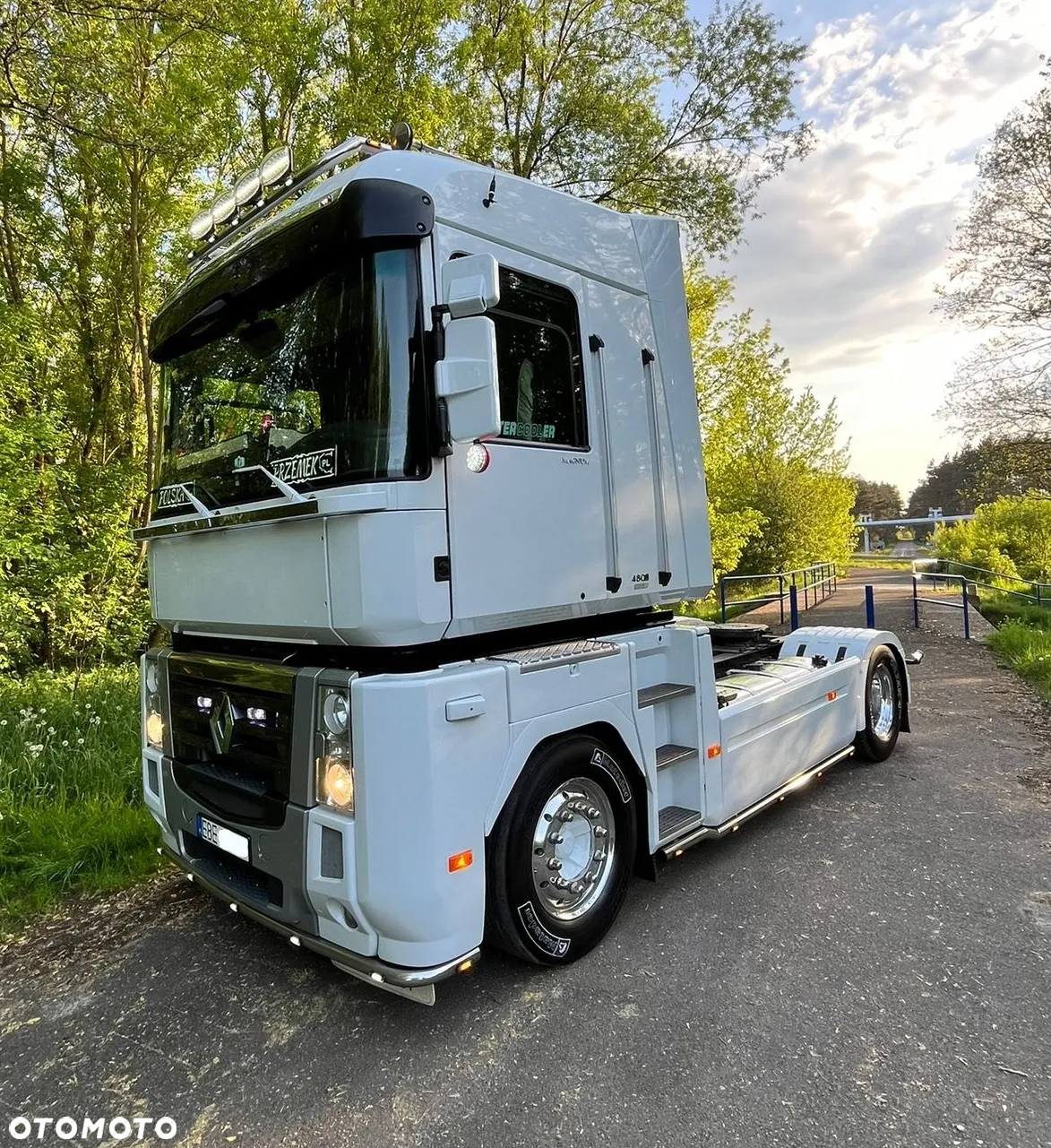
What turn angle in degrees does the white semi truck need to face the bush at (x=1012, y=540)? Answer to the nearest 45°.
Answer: approximately 180°

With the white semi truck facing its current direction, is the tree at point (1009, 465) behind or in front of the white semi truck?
behind

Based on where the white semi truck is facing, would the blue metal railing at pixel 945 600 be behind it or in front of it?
behind

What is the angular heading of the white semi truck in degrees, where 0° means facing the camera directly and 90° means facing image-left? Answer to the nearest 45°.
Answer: approximately 45°

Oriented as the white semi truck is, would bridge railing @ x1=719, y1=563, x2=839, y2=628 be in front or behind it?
behind

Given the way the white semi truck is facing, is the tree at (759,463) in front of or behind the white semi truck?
behind
